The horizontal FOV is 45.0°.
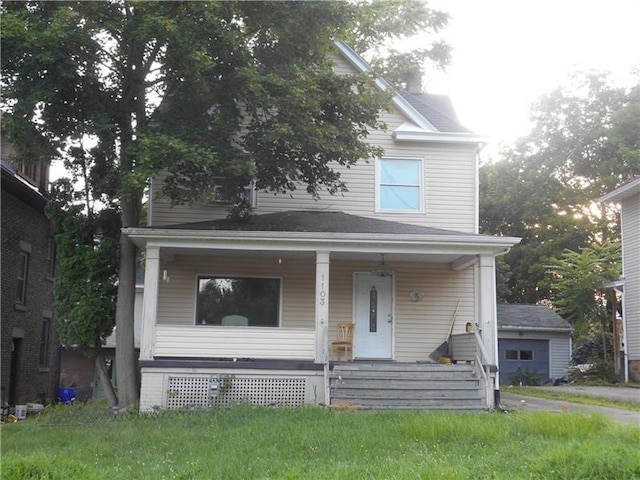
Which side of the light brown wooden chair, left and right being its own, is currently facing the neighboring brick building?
right

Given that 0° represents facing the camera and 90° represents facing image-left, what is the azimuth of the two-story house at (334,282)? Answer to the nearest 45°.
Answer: approximately 0°

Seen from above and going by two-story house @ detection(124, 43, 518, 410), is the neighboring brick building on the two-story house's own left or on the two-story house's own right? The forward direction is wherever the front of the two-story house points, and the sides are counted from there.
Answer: on the two-story house's own right

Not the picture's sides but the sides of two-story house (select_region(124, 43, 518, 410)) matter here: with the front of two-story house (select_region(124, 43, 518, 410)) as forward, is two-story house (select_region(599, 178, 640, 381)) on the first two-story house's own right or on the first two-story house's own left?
on the first two-story house's own left
